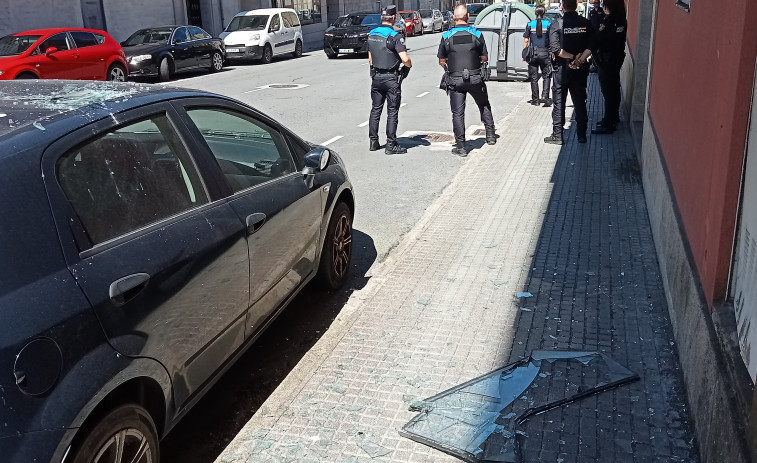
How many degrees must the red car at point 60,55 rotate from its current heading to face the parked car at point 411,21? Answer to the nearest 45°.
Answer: approximately 180°

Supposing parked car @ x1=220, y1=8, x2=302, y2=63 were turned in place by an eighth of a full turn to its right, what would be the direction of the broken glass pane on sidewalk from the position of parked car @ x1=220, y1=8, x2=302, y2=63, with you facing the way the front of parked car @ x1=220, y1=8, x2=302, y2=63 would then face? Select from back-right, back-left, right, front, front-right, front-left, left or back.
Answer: left

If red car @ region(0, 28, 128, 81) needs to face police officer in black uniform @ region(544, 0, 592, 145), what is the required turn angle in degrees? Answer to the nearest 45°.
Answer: approximately 90° to its left

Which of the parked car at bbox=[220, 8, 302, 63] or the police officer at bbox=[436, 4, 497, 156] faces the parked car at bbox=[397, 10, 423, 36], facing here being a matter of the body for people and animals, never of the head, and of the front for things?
the police officer

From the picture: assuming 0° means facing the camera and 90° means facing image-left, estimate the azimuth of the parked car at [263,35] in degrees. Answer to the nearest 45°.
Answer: approximately 45°

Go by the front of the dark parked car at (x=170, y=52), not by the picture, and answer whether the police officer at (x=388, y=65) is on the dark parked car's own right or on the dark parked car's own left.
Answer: on the dark parked car's own left

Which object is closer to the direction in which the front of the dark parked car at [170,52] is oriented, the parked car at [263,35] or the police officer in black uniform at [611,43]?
the police officer in black uniform

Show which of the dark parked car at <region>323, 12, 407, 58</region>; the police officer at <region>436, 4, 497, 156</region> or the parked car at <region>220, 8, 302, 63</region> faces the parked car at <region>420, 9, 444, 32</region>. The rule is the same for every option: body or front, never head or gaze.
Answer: the police officer

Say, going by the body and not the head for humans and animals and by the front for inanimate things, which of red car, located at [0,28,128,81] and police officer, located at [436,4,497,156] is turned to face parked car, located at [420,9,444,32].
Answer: the police officer

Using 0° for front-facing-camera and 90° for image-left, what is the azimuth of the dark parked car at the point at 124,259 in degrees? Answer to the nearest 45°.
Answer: approximately 225°

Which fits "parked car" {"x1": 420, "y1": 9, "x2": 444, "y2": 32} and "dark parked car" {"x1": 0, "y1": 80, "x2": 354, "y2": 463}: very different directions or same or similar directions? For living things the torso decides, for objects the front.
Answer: very different directions

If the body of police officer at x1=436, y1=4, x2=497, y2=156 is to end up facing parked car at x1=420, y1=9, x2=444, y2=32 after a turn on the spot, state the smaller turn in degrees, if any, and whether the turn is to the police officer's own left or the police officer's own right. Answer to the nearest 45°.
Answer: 0° — they already face it

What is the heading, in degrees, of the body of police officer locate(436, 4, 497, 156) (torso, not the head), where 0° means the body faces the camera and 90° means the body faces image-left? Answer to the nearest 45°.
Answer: approximately 180°
